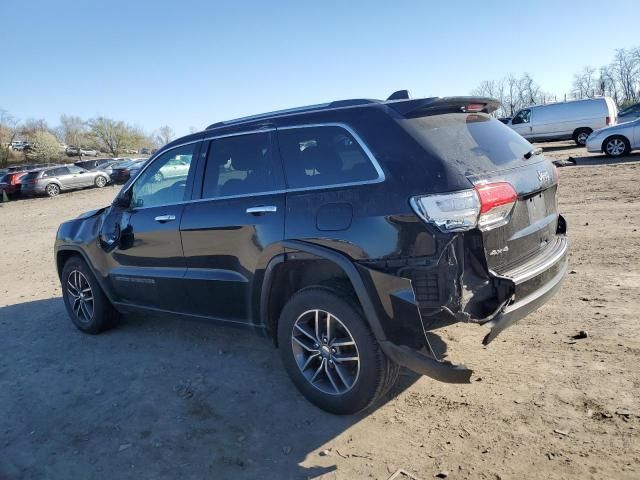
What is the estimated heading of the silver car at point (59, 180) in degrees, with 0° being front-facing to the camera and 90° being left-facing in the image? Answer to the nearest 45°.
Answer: approximately 225°

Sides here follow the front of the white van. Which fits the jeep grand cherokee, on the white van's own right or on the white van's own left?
on the white van's own left

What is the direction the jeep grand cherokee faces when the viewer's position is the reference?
facing away from the viewer and to the left of the viewer

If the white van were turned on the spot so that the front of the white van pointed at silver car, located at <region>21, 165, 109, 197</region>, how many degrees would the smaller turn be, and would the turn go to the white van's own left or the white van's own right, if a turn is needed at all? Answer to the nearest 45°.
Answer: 0° — it already faces it

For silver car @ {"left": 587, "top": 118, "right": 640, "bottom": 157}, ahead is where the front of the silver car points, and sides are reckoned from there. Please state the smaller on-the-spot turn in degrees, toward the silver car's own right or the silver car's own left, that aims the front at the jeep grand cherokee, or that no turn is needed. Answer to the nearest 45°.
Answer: approximately 90° to the silver car's own left

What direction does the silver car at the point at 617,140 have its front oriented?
to the viewer's left

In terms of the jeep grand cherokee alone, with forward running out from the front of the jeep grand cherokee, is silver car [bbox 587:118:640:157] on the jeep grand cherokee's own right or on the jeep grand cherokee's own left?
on the jeep grand cherokee's own right

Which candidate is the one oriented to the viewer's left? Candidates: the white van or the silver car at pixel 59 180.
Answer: the white van

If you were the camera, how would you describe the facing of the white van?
facing to the left of the viewer
